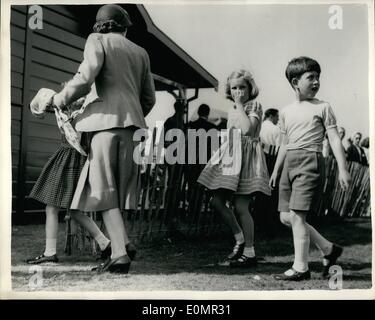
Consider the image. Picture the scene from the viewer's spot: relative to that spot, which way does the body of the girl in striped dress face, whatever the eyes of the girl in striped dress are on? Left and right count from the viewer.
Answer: facing the viewer and to the left of the viewer

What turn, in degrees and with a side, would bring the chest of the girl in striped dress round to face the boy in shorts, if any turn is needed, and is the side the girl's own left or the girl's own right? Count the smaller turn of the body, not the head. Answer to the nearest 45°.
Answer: approximately 135° to the girl's own left

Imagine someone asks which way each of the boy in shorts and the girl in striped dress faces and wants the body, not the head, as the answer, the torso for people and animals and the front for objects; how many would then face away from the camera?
0

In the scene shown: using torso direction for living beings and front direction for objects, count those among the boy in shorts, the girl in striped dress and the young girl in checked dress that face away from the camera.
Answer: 0

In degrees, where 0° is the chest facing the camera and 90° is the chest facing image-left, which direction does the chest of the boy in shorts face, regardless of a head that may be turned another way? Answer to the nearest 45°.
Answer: approximately 45°

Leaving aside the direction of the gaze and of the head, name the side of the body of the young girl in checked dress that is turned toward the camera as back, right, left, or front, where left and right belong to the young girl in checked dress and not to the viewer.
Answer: left

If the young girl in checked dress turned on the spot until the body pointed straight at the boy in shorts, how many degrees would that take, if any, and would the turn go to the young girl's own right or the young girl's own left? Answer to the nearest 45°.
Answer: approximately 180°
